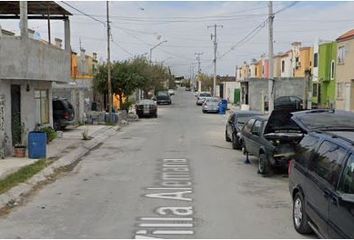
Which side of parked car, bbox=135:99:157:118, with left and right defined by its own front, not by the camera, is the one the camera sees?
front

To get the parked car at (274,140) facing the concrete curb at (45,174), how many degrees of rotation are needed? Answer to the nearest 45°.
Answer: approximately 135° to its right

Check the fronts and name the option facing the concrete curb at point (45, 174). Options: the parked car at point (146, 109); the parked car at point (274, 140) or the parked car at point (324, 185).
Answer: the parked car at point (146, 109)

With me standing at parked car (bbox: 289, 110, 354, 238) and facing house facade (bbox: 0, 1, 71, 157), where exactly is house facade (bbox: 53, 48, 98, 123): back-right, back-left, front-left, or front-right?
front-right

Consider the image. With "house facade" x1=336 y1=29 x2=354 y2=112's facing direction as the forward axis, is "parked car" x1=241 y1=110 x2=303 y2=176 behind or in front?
in front

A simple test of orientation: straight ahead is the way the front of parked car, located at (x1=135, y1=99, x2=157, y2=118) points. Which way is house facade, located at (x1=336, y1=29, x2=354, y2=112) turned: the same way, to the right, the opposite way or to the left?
to the right

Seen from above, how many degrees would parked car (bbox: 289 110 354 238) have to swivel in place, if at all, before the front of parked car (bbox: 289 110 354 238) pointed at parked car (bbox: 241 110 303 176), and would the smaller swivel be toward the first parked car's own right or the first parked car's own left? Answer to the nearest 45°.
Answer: approximately 135° to the first parked car's own left

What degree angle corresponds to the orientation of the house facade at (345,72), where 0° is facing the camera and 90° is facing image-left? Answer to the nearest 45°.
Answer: approximately 45°

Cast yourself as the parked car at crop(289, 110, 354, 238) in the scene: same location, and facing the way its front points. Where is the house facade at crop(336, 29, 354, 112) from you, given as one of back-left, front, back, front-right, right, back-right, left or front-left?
back-left

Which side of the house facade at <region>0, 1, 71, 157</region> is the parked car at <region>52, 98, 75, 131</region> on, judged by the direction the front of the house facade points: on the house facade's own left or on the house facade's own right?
on the house facade's own left

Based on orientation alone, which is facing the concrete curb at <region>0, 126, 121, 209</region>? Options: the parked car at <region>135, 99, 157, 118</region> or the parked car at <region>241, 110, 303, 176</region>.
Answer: the parked car at <region>135, 99, 157, 118</region>

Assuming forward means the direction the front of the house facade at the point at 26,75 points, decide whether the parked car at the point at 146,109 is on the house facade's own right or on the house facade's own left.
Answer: on the house facade's own left

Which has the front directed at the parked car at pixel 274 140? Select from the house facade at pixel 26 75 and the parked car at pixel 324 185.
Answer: the house facade

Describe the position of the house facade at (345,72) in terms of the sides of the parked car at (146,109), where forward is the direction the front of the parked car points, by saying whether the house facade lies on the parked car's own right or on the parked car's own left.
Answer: on the parked car's own left

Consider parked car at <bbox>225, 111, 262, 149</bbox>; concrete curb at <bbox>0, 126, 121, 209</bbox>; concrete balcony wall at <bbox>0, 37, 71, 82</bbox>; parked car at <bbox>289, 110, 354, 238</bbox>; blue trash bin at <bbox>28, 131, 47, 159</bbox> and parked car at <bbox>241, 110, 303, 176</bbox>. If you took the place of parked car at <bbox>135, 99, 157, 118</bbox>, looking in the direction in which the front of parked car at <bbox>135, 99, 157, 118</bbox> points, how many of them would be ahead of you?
6

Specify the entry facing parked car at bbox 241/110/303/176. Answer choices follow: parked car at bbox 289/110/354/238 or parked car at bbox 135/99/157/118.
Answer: parked car at bbox 135/99/157/118
